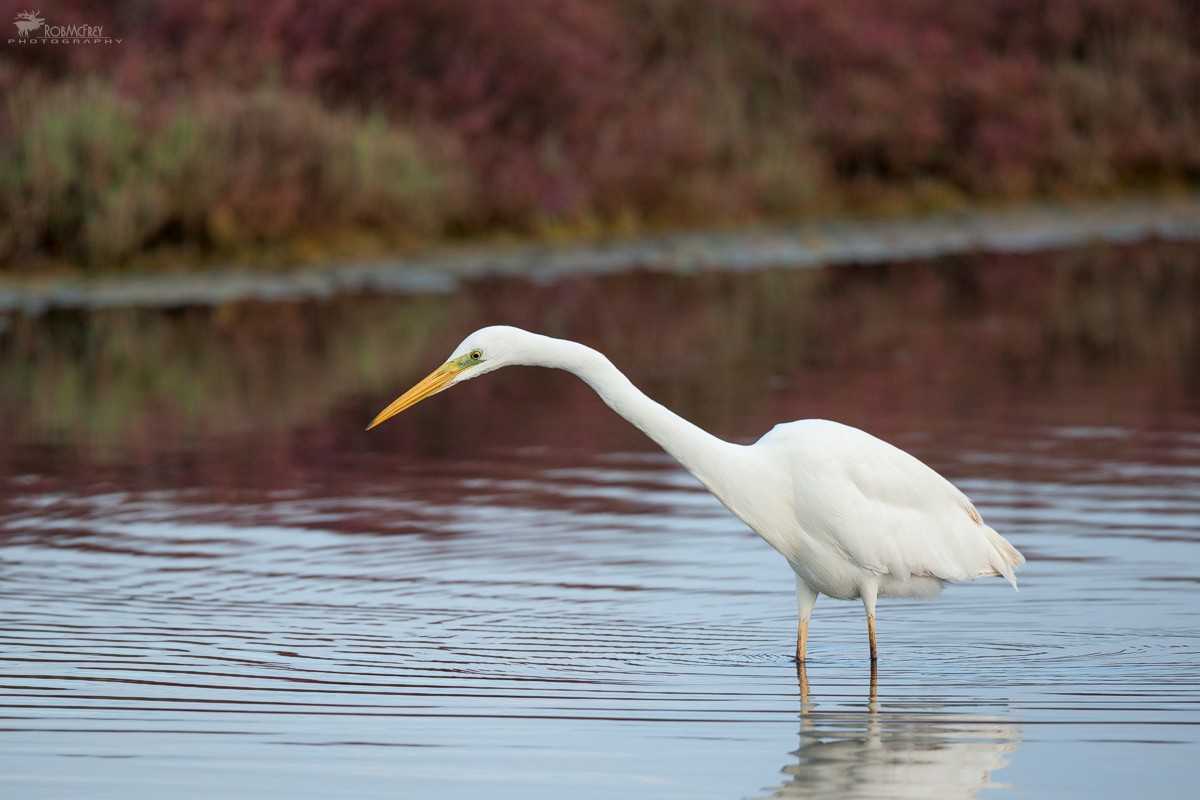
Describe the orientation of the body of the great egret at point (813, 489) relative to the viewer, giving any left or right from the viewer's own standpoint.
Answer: facing to the left of the viewer
